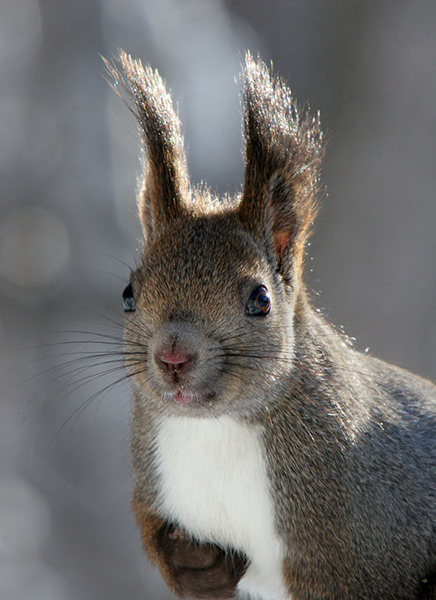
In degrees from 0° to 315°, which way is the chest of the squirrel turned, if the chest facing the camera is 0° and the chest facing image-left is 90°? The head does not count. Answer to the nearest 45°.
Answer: approximately 45°
